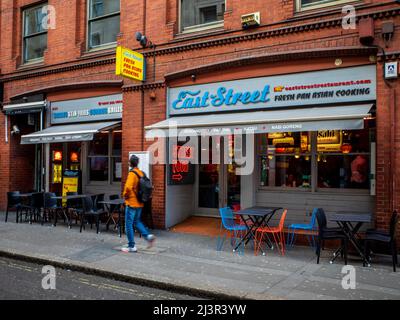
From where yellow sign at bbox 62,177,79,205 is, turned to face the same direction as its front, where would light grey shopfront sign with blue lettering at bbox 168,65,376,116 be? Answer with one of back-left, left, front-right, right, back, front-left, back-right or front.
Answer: front-left

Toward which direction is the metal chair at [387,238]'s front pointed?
to the viewer's left

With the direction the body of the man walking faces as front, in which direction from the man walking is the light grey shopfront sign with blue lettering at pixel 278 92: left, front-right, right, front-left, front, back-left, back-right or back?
back

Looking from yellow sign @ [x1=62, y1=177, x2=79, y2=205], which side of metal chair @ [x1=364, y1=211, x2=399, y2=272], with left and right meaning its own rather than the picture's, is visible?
front

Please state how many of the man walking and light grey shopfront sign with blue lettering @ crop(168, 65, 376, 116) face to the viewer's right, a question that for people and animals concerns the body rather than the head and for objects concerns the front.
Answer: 0

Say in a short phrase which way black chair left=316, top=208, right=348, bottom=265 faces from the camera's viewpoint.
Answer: facing to the right of the viewer

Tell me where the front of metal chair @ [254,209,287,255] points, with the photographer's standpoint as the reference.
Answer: facing to the left of the viewer

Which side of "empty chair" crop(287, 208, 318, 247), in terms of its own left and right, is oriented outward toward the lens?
left

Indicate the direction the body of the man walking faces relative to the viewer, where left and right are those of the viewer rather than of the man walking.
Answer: facing to the left of the viewer
